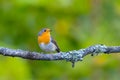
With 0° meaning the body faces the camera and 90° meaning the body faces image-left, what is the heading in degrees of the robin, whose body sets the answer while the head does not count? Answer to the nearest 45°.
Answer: approximately 45°
